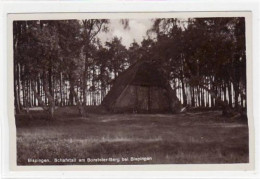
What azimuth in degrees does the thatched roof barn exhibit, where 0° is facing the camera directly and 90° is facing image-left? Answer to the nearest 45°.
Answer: approximately 0°
